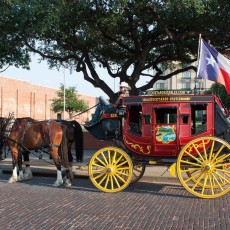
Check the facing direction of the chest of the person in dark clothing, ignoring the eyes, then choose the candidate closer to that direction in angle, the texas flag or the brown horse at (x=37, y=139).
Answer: the brown horse

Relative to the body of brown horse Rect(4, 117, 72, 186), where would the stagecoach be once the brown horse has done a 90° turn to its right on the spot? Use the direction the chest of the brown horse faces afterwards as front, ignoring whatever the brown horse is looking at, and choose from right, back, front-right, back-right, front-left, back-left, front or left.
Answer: back-right

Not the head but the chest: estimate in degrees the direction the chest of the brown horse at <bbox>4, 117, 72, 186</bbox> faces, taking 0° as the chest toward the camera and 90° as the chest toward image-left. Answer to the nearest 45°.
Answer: approximately 90°

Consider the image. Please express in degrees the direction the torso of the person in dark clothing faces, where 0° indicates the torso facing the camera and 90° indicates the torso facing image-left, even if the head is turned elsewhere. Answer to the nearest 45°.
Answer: approximately 90°

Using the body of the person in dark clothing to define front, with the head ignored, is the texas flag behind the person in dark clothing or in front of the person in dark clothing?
behind

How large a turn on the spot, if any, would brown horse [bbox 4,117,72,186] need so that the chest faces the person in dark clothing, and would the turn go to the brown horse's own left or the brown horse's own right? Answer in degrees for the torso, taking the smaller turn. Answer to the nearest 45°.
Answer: approximately 135° to the brown horse's own left

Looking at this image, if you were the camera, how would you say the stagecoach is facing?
facing to the left of the viewer

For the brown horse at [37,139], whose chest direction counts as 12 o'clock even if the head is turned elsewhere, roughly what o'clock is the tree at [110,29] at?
The tree is roughly at 4 o'clock from the brown horse.

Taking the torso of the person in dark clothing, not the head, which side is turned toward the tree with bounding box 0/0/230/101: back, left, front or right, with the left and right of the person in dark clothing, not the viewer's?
right
